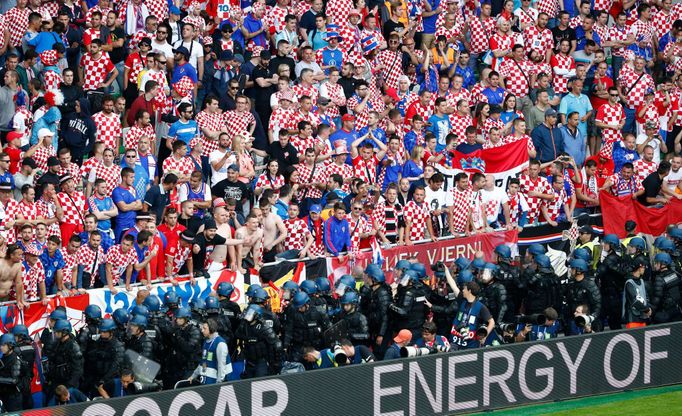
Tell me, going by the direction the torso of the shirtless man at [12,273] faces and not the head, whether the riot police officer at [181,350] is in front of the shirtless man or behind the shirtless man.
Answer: in front

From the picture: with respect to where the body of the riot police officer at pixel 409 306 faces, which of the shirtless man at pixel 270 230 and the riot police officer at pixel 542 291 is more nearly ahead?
the shirtless man

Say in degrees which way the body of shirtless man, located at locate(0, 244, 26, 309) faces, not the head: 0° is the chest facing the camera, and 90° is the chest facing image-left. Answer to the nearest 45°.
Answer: approximately 315°

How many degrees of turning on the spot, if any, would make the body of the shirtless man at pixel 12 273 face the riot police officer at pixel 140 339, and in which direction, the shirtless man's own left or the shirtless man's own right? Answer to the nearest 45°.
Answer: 0° — they already face them

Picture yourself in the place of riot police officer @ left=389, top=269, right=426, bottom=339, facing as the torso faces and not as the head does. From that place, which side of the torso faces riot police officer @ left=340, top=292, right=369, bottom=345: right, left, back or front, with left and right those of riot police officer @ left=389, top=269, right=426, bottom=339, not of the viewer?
left

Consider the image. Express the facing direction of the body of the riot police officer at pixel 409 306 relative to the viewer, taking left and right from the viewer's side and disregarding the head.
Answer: facing away from the viewer and to the left of the viewer

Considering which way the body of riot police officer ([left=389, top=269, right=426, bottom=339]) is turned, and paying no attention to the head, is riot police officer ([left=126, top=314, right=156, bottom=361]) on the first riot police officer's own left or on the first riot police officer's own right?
on the first riot police officer's own left

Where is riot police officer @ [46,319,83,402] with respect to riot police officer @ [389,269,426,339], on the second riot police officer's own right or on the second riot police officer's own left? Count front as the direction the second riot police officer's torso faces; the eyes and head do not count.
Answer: on the second riot police officer's own left
